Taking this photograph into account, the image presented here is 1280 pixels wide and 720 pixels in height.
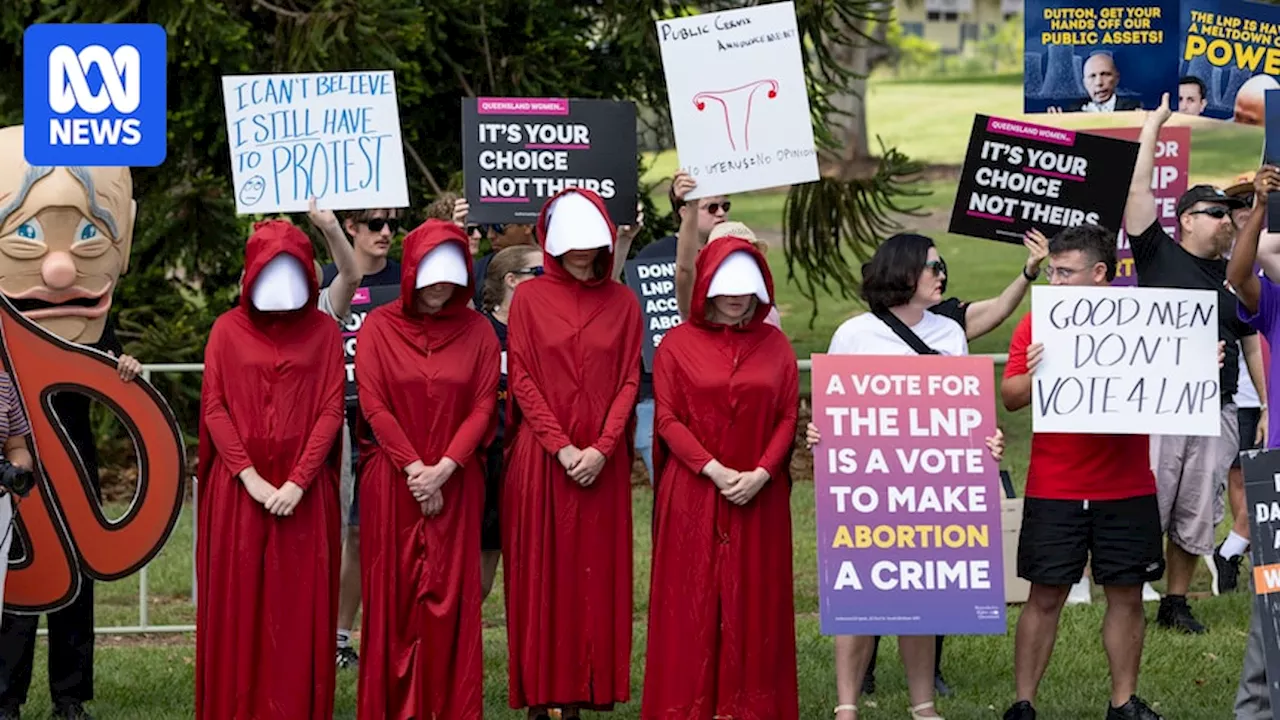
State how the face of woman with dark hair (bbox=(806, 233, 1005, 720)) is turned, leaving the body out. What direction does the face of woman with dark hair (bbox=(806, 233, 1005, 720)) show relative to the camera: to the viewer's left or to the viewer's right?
to the viewer's right

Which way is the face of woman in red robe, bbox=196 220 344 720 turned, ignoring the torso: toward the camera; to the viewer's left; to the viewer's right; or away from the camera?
toward the camera

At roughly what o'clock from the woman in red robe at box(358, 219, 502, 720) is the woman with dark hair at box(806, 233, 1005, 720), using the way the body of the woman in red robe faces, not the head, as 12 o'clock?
The woman with dark hair is roughly at 9 o'clock from the woman in red robe.

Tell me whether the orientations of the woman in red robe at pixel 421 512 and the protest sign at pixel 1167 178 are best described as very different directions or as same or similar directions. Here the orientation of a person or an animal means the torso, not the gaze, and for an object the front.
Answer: same or similar directions

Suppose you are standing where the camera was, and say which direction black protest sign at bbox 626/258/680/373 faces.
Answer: facing the viewer

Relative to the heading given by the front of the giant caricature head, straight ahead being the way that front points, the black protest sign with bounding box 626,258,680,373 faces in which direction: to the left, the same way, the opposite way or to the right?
the same way

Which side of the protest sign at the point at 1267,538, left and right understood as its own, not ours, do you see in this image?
front

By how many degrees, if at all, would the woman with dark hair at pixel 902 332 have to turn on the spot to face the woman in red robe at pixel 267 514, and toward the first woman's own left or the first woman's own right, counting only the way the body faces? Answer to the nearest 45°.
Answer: approximately 90° to the first woman's own right

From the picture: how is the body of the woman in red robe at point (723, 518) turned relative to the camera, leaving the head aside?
toward the camera

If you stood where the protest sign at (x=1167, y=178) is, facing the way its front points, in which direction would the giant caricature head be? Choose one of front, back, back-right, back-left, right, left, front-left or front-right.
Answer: front-right

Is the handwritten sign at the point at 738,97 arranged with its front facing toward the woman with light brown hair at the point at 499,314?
no
